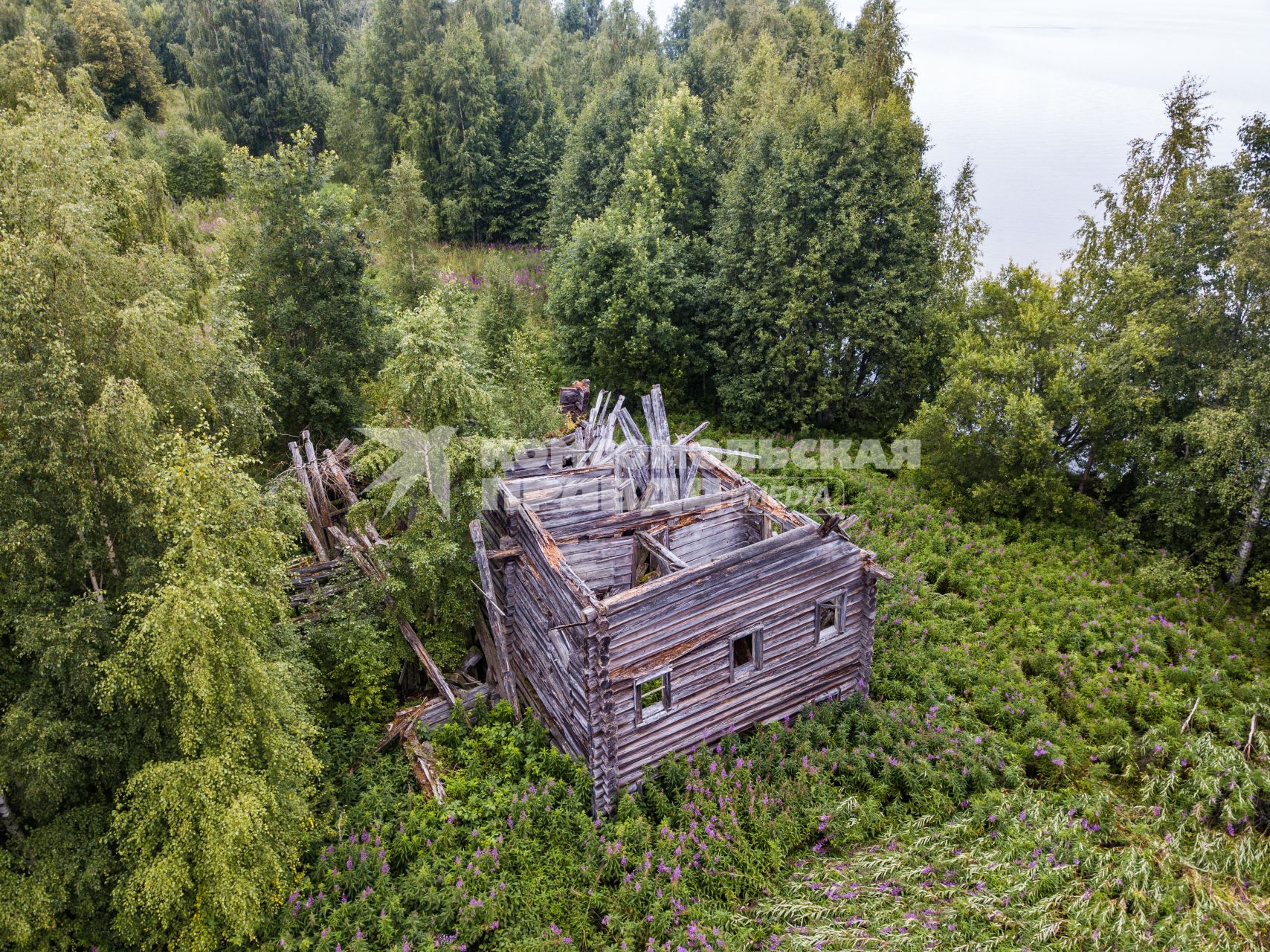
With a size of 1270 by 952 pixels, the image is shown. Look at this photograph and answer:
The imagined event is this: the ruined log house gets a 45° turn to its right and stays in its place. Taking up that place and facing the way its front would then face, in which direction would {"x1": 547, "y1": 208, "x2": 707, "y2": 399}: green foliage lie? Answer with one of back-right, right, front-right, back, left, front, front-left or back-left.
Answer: back

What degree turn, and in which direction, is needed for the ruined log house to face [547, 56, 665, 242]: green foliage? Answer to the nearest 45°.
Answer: approximately 135° to its left

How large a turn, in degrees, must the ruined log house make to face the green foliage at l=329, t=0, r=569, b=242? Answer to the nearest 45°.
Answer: approximately 135° to its left

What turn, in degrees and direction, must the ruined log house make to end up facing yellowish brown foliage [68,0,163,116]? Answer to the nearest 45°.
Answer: approximately 180°

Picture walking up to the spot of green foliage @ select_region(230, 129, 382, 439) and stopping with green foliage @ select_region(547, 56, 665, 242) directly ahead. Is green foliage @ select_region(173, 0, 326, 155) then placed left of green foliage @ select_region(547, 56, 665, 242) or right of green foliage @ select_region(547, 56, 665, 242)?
left

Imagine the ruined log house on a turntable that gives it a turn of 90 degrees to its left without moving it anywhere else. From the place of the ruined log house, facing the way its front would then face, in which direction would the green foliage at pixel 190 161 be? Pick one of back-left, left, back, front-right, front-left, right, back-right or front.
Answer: left

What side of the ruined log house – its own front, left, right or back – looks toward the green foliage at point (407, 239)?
back

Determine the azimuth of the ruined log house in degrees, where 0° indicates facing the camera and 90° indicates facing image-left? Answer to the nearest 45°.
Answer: approximately 315°

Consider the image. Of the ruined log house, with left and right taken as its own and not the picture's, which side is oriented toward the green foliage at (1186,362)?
left

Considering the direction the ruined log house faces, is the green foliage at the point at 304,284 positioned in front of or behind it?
behind
